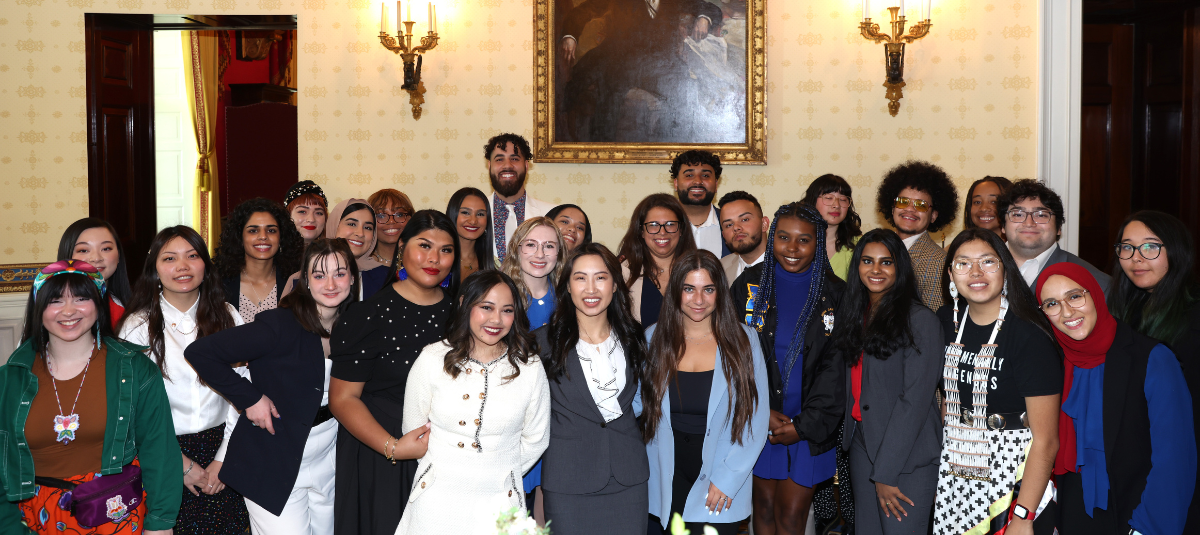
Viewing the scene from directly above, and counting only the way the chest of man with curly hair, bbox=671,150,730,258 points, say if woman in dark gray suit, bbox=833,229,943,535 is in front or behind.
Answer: in front

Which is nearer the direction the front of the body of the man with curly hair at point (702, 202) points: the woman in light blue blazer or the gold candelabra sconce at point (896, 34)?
the woman in light blue blazer

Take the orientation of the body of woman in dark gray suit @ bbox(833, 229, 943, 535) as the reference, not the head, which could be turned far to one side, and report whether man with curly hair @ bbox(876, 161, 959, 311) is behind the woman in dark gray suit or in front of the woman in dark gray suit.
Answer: behind

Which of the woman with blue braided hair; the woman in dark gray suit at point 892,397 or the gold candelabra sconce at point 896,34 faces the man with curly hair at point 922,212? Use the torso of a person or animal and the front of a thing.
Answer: the gold candelabra sconce

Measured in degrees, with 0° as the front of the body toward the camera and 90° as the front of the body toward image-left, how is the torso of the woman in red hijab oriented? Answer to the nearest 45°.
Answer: approximately 45°

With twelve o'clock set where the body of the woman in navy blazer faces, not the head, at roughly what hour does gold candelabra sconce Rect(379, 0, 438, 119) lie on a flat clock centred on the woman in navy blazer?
The gold candelabra sconce is roughly at 8 o'clock from the woman in navy blazer.

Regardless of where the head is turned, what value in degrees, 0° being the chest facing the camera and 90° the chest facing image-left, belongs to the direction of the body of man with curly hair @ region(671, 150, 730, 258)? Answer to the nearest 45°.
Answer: approximately 0°

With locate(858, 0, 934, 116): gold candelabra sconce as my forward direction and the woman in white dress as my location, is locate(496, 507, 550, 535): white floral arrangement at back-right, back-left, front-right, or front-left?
back-right

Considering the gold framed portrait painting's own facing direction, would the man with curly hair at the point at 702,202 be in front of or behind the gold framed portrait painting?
in front
